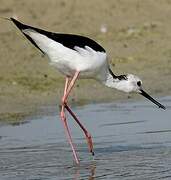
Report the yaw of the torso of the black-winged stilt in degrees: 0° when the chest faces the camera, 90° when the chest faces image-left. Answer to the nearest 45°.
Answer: approximately 270°
